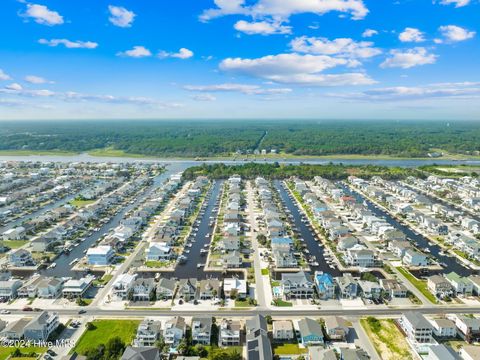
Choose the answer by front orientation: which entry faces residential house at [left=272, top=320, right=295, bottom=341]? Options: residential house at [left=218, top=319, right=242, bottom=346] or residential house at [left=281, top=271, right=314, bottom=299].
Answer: residential house at [left=281, top=271, right=314, bottom=299]

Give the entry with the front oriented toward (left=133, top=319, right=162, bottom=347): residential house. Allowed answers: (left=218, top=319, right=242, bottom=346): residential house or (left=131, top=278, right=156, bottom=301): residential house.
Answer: (left=131, top=278, right=156, bottom=301): residential house

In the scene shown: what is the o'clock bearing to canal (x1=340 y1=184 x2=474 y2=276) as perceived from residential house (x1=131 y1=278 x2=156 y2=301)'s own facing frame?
The canal is roughly at 9 o'clock from the residential house.

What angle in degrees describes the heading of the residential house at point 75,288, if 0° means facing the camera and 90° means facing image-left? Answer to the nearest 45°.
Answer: approximately 0°

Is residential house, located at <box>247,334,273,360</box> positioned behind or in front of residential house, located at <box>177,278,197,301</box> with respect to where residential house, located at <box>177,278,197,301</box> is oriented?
in front

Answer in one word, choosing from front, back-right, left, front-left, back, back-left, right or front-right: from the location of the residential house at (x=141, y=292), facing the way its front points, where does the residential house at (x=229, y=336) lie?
front-left
